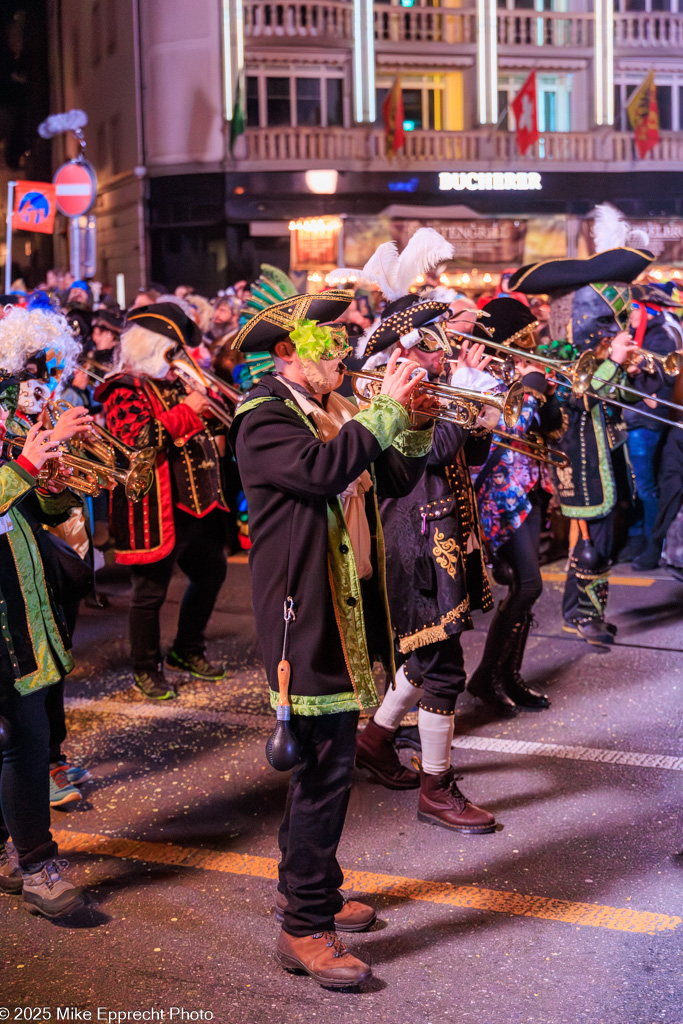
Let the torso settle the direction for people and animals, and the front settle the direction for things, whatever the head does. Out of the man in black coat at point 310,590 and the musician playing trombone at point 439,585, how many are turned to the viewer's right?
2

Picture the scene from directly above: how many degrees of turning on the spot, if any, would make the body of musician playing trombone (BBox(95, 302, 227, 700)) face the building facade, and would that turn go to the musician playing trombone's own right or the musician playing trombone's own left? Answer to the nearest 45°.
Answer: approximately 135° to the musician playing trombone's own left

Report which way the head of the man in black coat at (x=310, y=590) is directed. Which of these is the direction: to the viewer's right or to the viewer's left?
to the viewer's right

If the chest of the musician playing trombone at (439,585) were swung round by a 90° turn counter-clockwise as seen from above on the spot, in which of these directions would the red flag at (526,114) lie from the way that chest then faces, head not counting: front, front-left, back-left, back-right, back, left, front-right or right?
front

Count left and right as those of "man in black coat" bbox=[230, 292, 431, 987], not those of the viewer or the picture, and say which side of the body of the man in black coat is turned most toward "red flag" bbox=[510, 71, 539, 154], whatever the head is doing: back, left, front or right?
left

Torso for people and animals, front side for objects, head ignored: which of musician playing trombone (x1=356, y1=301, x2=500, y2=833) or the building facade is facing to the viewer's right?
the musician playing trombone

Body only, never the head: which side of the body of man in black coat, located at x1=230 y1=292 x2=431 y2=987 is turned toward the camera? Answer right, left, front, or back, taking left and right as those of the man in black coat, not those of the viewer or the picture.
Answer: right

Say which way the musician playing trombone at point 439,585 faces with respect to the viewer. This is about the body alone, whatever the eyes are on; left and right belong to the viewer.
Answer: facing to the right of the viewer

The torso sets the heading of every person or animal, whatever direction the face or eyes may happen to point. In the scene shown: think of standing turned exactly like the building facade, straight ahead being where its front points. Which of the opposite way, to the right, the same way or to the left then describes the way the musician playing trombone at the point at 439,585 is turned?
to the left

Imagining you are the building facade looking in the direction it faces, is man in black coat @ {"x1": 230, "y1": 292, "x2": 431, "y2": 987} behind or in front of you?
in front

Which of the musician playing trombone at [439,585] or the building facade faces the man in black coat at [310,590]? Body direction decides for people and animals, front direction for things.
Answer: the building facade

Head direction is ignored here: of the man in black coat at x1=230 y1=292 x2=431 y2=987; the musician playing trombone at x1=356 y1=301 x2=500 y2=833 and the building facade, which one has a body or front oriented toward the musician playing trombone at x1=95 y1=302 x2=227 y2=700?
the building facade

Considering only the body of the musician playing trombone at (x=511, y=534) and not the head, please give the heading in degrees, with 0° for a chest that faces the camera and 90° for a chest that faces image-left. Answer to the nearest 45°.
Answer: approximately 315°

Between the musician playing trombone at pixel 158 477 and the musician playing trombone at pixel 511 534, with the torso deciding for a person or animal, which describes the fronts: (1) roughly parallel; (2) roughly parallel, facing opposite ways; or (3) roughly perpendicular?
roughly parallel

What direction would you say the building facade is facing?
toward the camera

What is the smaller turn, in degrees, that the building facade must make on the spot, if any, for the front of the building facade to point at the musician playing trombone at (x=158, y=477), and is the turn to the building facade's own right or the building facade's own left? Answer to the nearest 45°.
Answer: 0° — it already faces them
